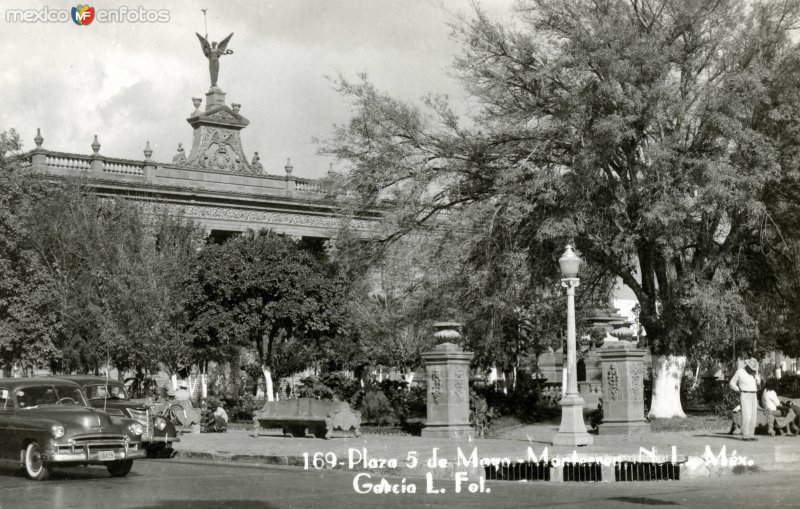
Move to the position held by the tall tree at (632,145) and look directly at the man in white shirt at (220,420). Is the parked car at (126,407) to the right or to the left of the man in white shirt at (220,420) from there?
left

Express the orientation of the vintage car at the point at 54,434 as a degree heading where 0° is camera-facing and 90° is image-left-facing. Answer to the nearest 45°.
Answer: approximately 315°

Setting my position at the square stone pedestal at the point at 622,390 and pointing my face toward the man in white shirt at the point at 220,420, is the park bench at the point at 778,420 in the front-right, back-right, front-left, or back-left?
back-left

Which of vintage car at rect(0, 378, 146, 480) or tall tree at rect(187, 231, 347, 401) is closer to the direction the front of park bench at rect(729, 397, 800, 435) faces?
the vintage car

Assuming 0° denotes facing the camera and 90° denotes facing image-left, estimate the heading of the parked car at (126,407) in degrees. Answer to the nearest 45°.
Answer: approximately 315°

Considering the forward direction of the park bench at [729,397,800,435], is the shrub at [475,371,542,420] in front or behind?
behind

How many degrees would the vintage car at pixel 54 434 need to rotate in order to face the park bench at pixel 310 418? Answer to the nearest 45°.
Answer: approximately 90° to its left

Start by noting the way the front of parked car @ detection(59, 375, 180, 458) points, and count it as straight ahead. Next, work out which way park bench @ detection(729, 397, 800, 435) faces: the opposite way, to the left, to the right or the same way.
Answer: to the right

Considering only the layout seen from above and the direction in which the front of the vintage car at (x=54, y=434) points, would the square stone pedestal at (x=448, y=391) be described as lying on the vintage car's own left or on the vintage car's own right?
on the vintage car's own left

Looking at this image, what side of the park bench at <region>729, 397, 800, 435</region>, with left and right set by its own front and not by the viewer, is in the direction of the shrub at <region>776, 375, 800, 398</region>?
back

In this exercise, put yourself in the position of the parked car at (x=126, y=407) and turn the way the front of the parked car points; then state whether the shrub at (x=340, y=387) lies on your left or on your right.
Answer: on your left

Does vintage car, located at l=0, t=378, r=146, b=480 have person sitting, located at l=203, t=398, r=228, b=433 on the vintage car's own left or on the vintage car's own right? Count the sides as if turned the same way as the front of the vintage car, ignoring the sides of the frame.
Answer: on the vintage car's own left

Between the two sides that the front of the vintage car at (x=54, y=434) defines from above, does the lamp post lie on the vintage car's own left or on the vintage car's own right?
on the vintage car's own left
